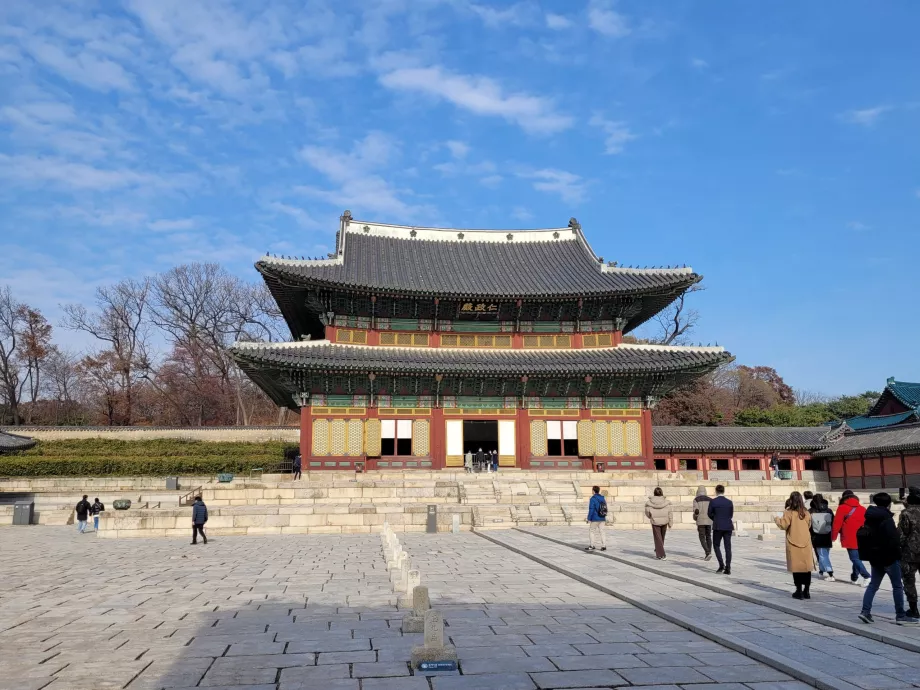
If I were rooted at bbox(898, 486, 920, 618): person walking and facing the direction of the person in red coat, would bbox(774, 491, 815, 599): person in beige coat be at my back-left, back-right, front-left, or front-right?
front-left

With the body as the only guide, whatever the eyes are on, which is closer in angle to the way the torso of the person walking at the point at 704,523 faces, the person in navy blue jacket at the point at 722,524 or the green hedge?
the green hedge

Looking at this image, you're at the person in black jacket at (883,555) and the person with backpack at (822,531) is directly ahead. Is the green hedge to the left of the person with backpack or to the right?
left

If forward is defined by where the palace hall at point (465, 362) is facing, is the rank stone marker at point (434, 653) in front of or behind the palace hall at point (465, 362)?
in front

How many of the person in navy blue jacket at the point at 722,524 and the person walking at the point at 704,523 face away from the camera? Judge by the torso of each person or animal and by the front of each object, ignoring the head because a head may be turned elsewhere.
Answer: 2

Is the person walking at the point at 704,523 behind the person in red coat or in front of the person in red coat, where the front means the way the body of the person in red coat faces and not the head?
in front

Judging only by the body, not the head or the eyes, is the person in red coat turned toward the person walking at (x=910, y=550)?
no

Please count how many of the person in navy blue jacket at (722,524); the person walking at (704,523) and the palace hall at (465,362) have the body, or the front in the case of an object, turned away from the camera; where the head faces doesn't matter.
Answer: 2

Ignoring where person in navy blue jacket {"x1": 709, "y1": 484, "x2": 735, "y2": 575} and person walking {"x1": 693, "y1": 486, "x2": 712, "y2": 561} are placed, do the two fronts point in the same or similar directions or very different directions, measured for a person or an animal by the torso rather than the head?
same or similar directions

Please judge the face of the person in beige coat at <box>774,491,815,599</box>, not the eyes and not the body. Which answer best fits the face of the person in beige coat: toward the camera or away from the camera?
away from the camera

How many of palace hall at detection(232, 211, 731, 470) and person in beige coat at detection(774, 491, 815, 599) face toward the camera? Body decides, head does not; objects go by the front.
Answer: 1

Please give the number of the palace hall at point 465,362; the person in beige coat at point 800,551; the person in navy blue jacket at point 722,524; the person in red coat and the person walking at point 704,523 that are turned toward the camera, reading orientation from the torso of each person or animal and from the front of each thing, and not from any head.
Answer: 1

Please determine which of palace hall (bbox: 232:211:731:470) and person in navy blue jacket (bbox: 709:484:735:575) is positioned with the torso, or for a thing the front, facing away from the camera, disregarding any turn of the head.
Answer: the person in navy blue jacket

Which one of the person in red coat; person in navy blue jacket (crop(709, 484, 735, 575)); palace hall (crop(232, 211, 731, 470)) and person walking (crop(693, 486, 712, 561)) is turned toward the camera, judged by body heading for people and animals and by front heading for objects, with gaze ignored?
the palace hall

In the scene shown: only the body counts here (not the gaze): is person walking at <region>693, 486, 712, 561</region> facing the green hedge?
no

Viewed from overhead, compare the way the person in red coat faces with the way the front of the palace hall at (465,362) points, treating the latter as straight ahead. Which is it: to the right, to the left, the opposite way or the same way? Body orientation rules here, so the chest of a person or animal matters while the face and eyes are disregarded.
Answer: the opposite way

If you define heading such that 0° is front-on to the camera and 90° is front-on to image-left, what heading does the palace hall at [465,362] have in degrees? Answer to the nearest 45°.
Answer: approximately 0°

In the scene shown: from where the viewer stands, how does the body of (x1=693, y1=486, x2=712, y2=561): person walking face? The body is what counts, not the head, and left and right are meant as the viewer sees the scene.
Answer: facing away from the viewer

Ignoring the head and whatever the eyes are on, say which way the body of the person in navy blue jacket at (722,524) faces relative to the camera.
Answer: away from the camera
